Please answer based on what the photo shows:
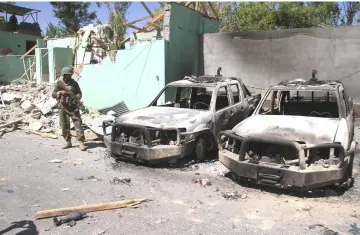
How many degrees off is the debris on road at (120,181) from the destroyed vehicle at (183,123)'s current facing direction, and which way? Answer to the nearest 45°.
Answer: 0° — it already faces it

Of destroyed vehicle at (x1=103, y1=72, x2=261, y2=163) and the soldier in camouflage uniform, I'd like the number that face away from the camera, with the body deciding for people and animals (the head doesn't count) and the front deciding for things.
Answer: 0

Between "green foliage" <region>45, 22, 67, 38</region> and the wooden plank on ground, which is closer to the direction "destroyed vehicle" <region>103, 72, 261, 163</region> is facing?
the wooden plank on ground

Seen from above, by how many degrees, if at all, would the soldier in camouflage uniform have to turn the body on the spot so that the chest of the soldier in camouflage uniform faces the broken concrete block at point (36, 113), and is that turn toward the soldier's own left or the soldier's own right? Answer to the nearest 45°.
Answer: approximately 180°

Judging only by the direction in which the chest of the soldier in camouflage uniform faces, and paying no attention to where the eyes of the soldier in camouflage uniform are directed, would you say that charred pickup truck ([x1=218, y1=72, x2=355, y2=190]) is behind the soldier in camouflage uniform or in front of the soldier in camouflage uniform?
in front

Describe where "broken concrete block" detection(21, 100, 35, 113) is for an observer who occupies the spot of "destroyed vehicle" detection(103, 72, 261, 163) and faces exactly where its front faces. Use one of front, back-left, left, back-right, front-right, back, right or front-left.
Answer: right

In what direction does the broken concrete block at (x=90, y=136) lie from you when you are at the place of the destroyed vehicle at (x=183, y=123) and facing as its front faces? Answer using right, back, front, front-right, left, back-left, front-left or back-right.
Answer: right

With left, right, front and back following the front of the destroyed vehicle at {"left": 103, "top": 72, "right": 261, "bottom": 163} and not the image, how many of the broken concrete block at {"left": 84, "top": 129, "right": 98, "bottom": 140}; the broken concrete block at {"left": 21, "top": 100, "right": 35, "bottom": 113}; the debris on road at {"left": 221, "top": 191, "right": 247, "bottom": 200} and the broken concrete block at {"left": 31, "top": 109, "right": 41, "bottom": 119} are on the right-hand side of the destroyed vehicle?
3

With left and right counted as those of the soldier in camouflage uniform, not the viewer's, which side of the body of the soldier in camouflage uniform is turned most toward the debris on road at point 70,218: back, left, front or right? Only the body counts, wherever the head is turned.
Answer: front

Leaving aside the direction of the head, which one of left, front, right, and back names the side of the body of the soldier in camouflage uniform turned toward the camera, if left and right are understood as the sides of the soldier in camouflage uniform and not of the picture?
front

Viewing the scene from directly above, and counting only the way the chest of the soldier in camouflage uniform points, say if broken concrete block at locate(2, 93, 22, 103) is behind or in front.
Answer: behind

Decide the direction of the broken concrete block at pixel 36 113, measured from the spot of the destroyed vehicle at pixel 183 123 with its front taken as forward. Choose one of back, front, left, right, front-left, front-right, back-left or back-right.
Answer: right

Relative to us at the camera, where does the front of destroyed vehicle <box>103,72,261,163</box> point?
facing the viewer and to the left of the viewer
